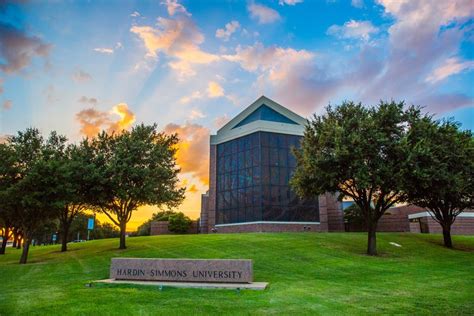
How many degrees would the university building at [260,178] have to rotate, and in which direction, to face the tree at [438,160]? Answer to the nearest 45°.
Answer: approximately 45° to its left

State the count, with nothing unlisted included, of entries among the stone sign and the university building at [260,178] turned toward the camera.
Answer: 2

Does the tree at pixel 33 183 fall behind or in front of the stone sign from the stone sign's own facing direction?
behind

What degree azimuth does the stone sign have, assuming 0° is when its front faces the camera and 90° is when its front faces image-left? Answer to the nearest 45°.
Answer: approximately 0°

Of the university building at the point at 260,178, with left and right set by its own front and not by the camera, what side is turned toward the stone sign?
front

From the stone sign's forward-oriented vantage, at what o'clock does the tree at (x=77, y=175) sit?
The tree is roughly at 5 o'clock from the stone sign.

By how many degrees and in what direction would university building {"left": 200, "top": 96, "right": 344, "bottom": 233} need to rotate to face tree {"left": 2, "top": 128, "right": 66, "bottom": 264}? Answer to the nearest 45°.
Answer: approximately 45° to its right

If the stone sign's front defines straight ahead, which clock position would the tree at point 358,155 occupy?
The tree is roughly at 8 o'clock from the stone sign.
